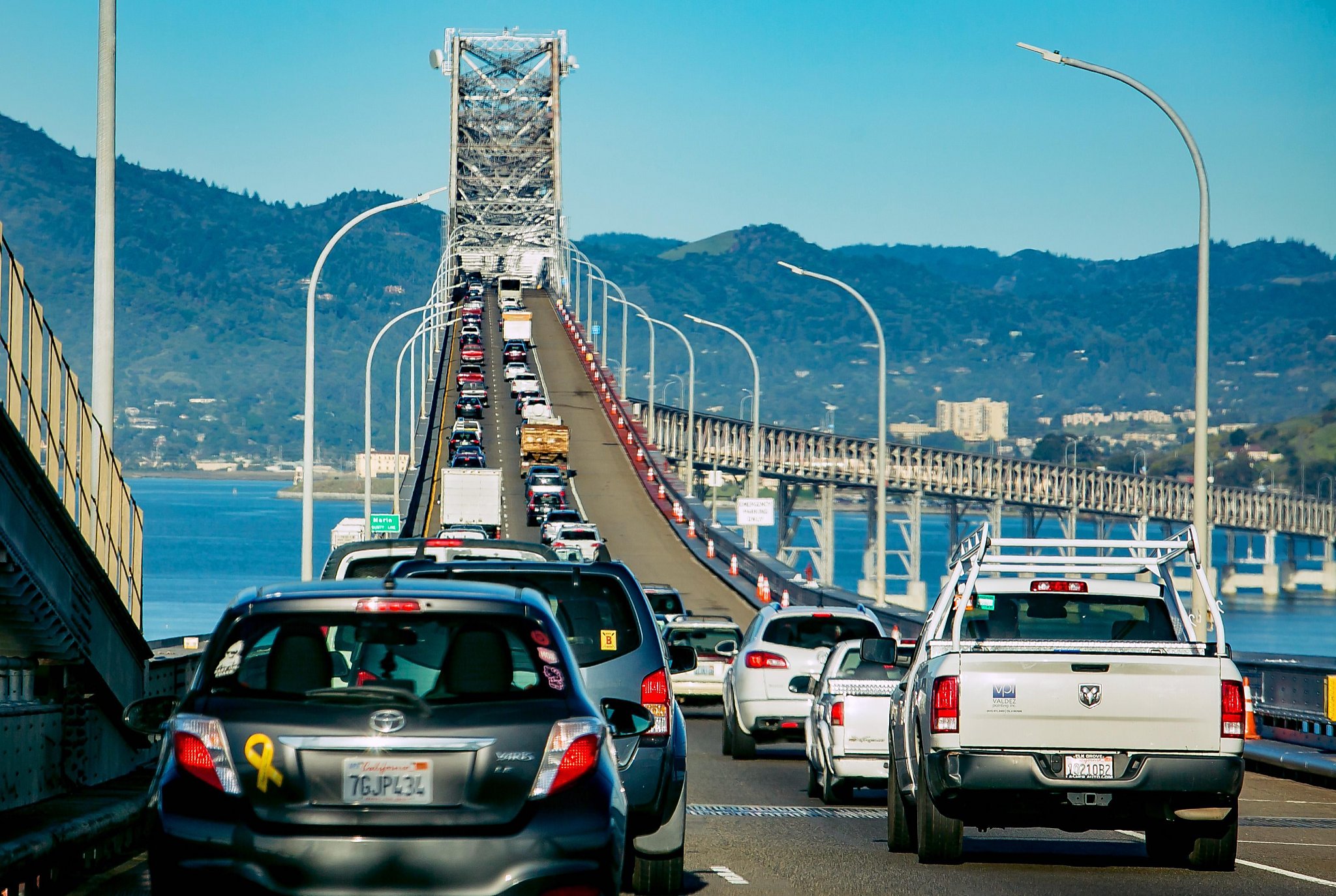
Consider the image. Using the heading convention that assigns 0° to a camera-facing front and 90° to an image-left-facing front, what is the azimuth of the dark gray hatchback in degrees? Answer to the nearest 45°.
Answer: approximately 180°

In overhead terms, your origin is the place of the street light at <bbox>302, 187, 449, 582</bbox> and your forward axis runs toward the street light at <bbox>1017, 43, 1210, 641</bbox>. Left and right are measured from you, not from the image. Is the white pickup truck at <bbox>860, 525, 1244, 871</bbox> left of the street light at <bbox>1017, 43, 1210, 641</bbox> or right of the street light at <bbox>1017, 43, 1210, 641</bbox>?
right

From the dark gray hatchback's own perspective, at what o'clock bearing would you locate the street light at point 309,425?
The street light is roughly at 12 o'clock from the dark gray hatchback.

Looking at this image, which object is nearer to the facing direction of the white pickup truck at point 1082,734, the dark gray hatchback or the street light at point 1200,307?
the street light

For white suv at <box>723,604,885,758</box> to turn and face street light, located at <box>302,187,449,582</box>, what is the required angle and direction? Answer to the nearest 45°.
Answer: approximately 45° to its left

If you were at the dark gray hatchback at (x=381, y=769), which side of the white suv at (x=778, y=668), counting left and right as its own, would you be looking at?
back

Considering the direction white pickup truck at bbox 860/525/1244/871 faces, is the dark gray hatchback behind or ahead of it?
behind

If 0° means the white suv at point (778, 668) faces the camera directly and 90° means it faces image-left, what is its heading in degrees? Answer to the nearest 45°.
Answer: approximately 180°

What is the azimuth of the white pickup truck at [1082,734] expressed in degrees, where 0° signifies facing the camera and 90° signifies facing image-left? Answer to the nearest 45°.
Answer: approximately 180°
